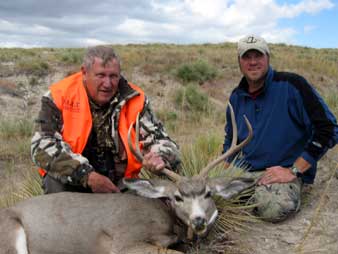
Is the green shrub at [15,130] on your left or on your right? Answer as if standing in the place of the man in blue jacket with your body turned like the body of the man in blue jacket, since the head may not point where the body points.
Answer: on your right

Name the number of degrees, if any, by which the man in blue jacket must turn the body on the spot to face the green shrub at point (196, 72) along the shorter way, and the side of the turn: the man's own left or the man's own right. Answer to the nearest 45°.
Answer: approximately 135° to the man's own right

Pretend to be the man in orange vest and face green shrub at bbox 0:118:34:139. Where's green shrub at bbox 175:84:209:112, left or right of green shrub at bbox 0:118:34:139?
right

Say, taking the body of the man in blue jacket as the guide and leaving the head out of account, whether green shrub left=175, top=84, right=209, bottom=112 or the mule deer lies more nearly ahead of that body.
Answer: the mule deer

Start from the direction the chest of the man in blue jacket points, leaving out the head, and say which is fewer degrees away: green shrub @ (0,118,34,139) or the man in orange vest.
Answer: the man in orange vest

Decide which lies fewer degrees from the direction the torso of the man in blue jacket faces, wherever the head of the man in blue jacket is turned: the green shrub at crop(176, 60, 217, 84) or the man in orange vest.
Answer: the man in orange vest

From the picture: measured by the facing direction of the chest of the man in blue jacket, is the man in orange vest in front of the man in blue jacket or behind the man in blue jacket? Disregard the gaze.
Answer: in front

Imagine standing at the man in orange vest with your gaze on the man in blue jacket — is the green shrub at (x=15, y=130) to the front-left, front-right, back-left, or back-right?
back-left

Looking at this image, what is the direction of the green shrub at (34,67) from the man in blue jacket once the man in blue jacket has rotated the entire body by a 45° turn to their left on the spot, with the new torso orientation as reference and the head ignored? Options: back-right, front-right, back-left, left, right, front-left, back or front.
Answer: back-right

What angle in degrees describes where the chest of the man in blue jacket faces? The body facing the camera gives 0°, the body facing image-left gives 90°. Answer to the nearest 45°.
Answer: approximately 45°

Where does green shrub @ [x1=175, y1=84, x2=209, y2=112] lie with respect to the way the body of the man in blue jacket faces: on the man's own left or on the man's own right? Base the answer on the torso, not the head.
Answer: on the man's own right

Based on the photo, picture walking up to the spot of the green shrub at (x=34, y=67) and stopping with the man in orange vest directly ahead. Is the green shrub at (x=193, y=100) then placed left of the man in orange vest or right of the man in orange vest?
left
